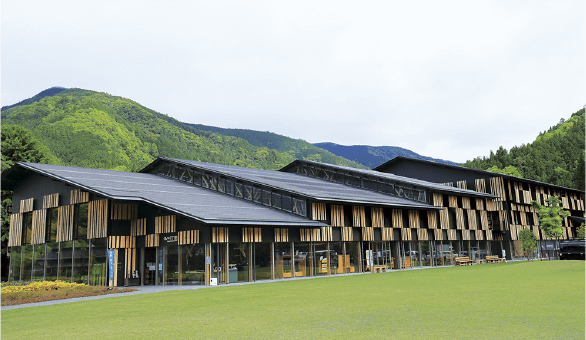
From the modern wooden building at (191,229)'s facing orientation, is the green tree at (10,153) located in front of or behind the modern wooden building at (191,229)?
behind

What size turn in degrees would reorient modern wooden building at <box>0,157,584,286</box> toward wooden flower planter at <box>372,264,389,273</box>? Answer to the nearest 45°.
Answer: approximately 45° to its left

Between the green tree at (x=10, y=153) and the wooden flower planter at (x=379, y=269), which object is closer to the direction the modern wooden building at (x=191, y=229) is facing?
the wooden flower planter

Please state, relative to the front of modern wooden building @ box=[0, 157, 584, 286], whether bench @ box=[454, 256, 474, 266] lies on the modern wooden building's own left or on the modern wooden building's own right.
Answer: on the modern wooden building's own left

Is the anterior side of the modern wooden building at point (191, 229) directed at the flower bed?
no

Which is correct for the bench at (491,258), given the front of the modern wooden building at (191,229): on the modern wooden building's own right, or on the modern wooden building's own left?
on the modern wooden building's own left

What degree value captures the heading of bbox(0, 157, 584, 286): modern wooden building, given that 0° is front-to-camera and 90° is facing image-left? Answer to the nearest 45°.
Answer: approximately 315°

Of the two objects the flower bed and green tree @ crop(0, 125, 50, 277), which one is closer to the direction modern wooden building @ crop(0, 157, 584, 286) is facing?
the flower bed

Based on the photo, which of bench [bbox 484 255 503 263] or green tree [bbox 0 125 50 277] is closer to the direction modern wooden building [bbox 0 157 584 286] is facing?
the bench
